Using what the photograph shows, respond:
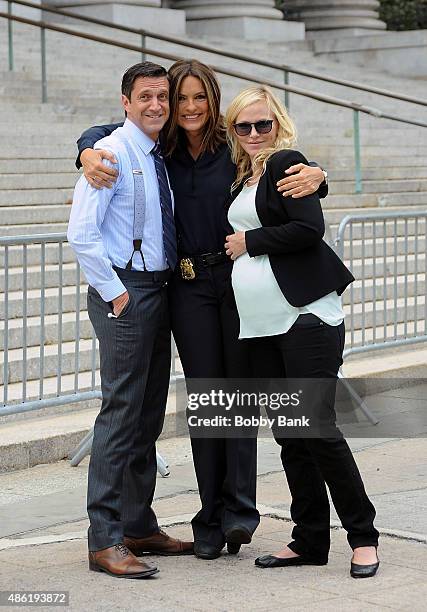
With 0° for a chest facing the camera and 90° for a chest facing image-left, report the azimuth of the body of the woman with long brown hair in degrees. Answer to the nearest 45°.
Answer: approximately 0°

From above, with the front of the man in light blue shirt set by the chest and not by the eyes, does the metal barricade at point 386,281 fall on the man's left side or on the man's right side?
on the man's left side

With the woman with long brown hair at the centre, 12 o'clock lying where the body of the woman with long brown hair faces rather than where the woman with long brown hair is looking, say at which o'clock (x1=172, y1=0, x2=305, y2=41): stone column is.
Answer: The stone column is roughly at 6 o'clock from the woman with long brown hair.

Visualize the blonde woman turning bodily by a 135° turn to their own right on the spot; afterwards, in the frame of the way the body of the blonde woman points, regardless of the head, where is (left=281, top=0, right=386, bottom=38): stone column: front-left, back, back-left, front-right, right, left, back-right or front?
front

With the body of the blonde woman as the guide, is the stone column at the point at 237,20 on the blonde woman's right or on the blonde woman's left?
on the blonde woman's right

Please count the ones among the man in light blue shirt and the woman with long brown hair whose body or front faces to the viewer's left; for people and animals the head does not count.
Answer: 0

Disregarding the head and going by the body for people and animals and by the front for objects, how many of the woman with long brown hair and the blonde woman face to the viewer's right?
0

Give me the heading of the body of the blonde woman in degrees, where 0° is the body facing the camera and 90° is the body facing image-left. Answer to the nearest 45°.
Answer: approximately 45°

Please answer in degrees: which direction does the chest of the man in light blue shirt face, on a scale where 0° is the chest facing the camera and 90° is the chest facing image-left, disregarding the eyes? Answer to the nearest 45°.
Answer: approximately 315°

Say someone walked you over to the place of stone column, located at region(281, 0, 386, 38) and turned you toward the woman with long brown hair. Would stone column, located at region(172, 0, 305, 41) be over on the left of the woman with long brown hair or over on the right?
right
